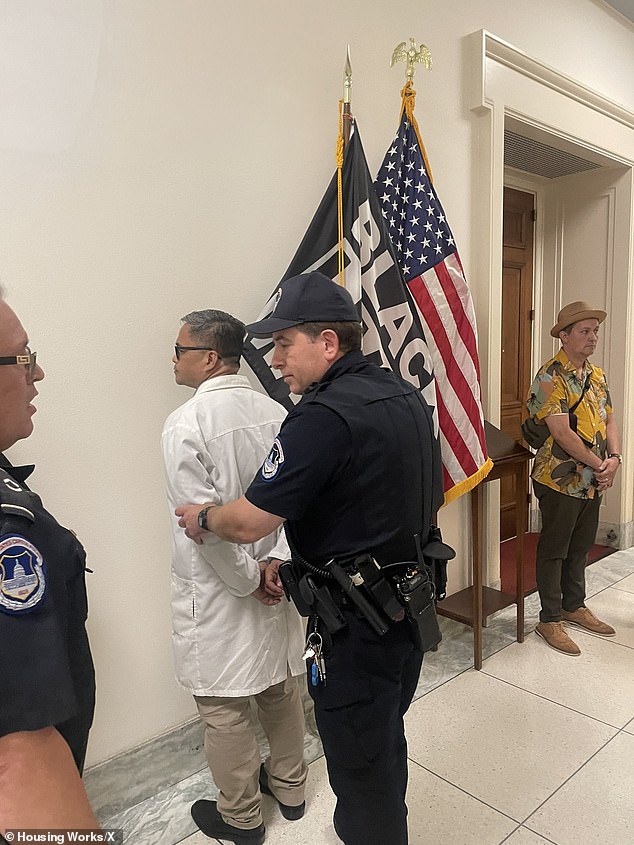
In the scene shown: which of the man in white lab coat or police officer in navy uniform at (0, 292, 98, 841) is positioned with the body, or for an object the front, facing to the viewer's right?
the police officer in navy uniform

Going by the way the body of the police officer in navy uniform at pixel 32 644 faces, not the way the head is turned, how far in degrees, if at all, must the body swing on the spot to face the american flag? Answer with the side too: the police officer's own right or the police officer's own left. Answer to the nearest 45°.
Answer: approximately 45° to the police officer's own left

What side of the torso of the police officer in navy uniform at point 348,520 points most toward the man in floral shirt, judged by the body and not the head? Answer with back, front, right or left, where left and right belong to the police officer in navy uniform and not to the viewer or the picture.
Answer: right

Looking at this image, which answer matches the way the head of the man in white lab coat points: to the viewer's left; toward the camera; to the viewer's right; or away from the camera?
to the viewer's left

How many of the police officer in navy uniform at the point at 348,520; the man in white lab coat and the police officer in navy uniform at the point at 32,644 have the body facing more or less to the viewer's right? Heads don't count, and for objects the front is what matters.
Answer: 1

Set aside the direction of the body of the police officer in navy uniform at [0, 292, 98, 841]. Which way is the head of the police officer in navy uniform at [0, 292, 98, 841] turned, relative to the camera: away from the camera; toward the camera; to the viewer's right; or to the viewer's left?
to the viewer's right

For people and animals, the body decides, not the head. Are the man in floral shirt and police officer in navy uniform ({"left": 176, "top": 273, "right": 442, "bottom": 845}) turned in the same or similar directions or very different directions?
very different directions

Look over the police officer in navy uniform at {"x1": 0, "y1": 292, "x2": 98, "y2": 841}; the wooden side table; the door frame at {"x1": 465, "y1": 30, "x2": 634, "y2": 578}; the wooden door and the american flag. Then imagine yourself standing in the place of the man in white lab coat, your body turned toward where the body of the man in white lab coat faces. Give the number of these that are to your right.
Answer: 4

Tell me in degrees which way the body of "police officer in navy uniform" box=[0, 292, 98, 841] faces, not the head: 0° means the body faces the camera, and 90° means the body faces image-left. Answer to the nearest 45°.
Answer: approximately 270°

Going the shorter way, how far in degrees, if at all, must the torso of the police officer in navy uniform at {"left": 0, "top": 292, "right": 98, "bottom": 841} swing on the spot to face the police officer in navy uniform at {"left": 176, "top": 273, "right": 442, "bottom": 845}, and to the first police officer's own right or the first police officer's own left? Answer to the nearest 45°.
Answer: approximately 45° to the first police officer's own left

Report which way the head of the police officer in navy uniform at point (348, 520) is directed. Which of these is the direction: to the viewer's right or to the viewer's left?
to the viewer's left

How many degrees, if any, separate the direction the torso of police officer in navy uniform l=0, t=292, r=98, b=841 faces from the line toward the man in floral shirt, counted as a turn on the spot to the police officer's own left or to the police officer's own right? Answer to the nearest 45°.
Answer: approximately 45° to the police officer's own left

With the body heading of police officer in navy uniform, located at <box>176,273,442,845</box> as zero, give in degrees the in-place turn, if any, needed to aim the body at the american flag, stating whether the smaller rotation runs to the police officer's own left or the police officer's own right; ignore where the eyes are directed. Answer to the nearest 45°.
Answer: approximately 45° to the police officer's own right
